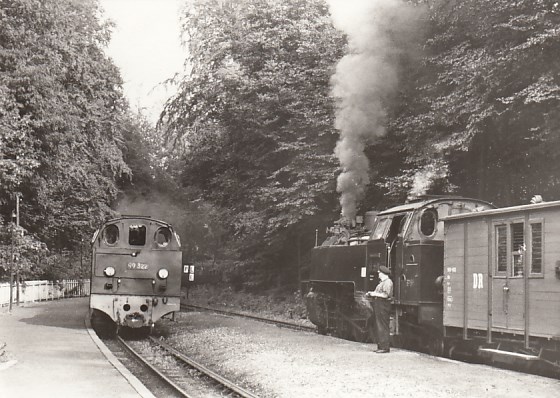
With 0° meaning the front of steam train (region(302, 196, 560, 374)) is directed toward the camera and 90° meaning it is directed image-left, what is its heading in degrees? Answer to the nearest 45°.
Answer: approximately 135°

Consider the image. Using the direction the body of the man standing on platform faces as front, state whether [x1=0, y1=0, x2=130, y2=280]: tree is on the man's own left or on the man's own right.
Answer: on the man's own right

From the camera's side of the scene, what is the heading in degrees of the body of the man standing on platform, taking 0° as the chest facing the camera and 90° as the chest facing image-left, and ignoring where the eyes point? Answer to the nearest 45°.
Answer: approximately 90°

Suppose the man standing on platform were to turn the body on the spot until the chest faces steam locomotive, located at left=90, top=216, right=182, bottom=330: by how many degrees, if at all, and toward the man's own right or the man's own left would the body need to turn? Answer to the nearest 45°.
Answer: approximately 45° to the man's own right

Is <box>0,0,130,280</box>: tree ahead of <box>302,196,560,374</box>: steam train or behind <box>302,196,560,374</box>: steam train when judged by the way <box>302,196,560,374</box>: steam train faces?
ahead

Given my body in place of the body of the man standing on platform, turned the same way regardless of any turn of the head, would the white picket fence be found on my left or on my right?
on my right

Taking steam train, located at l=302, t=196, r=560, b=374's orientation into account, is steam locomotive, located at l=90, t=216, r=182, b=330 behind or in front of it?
in front

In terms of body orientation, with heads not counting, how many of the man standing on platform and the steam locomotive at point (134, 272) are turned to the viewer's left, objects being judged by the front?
1
